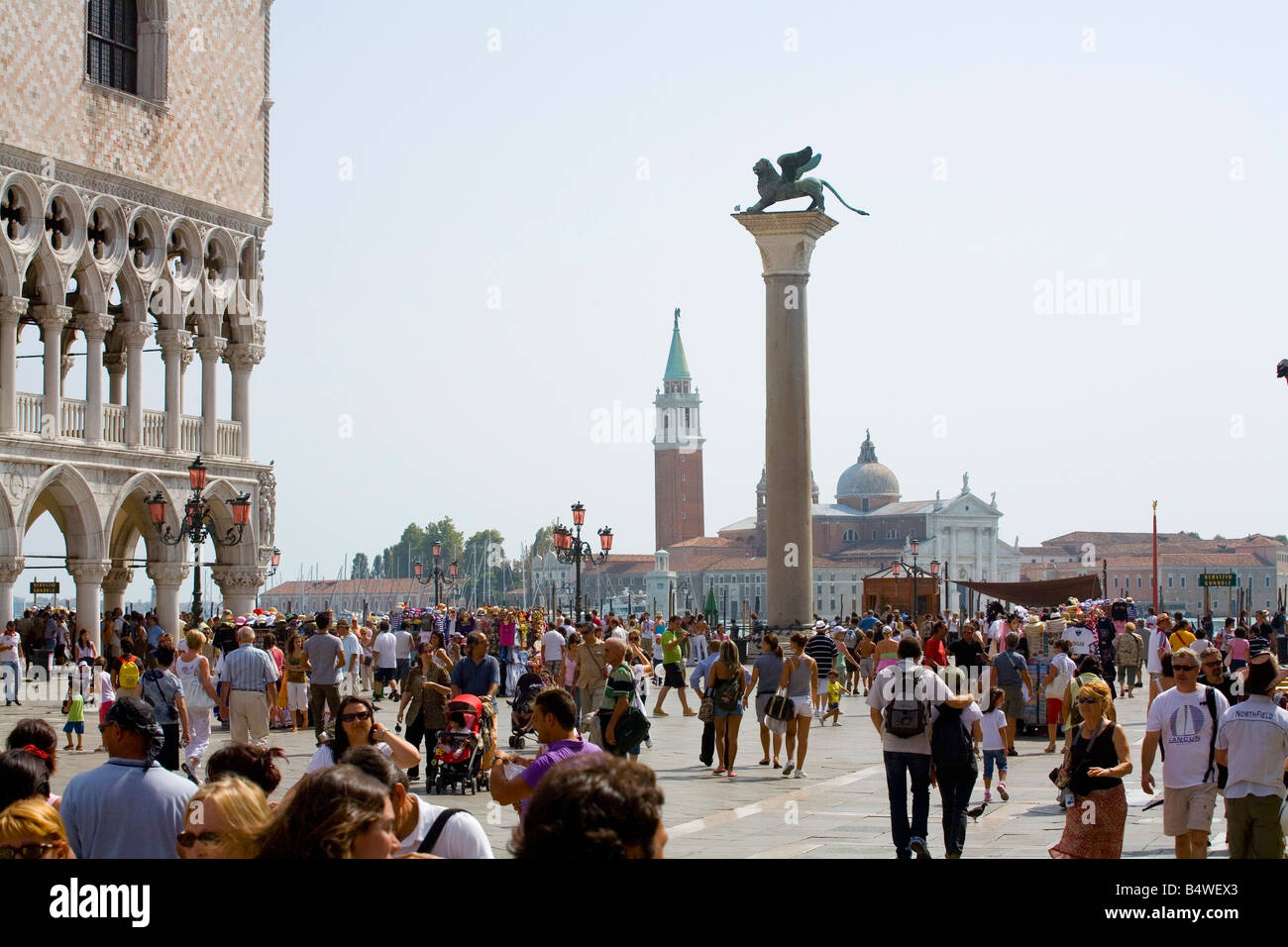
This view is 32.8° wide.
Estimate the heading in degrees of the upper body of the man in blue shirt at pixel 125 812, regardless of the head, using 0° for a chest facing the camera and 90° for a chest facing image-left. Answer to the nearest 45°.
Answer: approximately 180°

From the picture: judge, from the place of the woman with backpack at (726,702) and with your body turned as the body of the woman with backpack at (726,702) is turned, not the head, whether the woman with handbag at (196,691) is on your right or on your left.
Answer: on your left

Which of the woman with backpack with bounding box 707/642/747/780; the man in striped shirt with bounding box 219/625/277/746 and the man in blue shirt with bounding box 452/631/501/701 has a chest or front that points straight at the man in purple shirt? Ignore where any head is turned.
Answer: the man in blue shirt

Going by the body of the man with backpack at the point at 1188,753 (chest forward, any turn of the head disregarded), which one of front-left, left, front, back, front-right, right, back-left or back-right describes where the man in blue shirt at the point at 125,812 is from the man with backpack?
front-right

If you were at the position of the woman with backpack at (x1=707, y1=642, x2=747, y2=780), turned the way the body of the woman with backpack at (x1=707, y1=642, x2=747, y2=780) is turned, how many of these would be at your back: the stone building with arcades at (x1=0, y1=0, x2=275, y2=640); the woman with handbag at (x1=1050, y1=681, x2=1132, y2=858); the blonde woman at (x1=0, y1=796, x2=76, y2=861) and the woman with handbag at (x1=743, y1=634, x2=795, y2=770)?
2

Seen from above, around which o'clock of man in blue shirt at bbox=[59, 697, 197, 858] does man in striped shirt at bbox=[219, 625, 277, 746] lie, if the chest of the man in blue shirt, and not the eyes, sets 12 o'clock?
The man in striped shirt is roughly at 12 o'clock from the man in blue shirt.

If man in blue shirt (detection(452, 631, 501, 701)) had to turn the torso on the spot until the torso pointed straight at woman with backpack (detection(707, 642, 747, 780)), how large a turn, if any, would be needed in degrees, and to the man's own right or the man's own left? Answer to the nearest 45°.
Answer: approximately 135° to the man's own left

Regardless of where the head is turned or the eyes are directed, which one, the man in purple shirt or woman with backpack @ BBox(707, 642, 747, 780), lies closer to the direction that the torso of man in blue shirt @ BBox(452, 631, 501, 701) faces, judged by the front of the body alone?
the man in purple shirt

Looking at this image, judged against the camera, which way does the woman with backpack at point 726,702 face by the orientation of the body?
away from the camera

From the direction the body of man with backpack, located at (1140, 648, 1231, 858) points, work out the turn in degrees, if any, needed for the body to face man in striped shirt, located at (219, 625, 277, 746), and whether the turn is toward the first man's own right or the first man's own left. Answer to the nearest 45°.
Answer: approximately 135° to the first man's own right
